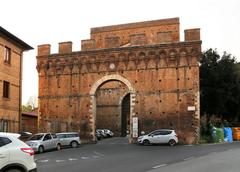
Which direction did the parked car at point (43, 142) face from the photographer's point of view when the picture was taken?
facing the viewer and to the left of the viewer

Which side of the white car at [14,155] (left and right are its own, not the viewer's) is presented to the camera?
left

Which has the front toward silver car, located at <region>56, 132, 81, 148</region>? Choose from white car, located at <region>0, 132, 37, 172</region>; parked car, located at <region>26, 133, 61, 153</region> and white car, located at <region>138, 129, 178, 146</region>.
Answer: white car, located at <region>138, 129, 178, 146</region>

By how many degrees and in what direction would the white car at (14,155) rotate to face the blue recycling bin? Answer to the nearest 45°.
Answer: approximately 135° to its right

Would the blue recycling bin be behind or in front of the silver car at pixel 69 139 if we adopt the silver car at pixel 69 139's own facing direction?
behind

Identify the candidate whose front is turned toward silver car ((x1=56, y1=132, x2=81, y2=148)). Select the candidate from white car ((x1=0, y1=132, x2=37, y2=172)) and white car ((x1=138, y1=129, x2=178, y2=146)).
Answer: white car ((x1=138, y1=129, x2=178, y2=146))

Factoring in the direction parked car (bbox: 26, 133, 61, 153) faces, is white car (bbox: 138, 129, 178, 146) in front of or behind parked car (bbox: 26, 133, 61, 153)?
behind

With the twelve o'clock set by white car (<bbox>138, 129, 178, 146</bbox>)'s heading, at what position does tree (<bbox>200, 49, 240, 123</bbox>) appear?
The tree is roughly at 4 o'clock from the white car.

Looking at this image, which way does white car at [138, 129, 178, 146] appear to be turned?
to the viewer's left
